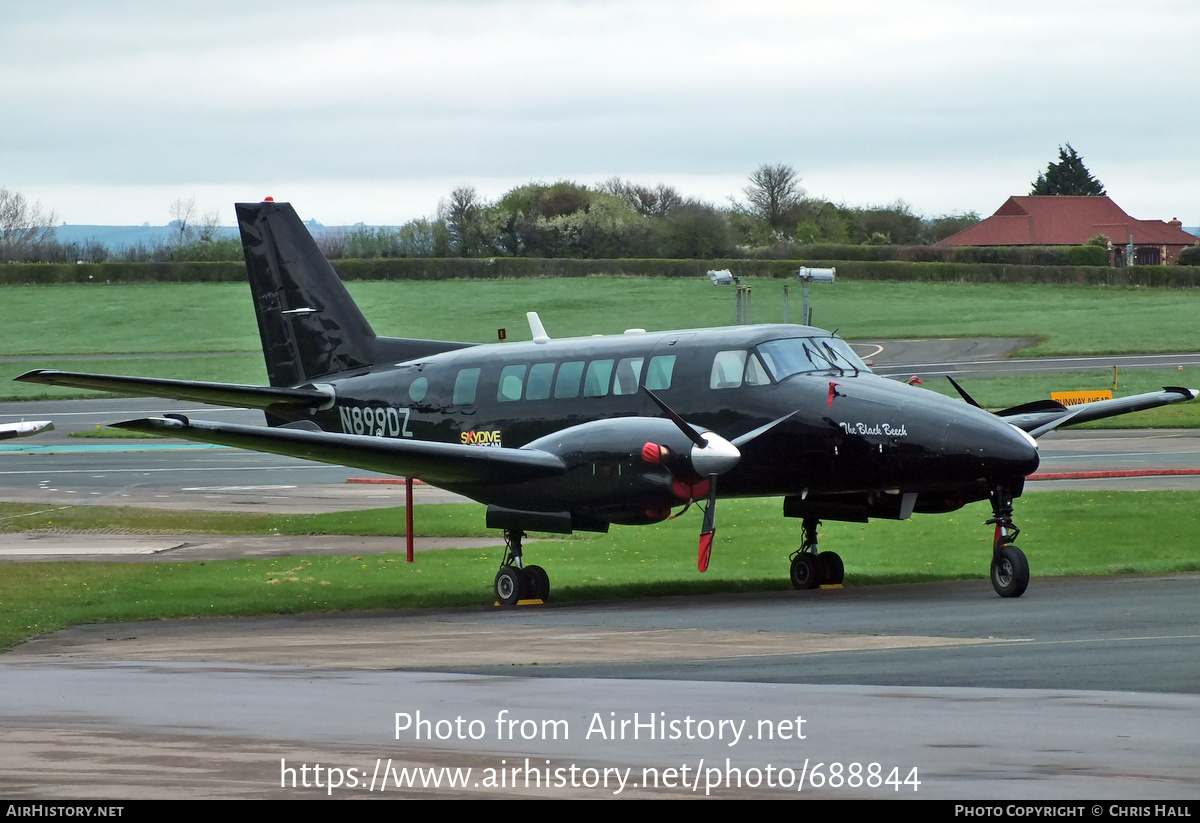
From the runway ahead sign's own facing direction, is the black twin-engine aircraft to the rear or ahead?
ahead

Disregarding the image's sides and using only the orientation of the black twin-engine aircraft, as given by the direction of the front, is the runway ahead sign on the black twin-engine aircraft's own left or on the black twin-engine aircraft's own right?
on the black twin-engine aircraft's own left

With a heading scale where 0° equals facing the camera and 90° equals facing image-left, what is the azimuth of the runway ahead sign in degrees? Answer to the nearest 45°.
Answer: approximately 0°

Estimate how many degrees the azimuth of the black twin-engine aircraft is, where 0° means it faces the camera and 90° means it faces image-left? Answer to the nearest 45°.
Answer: approximately 315°
